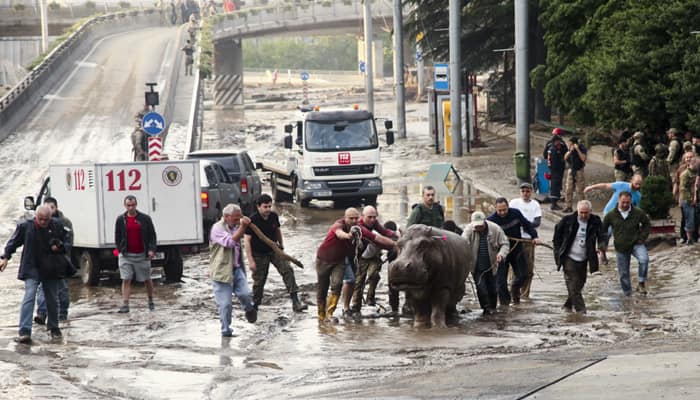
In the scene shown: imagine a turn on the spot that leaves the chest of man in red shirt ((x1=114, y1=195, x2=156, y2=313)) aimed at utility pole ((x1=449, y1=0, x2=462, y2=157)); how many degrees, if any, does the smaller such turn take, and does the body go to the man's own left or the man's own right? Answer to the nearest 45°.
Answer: approximately 135° to the man's own left

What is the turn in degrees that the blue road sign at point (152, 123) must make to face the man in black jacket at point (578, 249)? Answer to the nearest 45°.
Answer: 0° — it already faces them

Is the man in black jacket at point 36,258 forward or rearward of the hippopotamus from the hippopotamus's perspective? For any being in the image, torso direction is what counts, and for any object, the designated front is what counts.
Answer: forward

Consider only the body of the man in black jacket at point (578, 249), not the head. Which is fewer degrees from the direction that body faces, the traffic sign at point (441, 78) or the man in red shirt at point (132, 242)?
the man in red shirt

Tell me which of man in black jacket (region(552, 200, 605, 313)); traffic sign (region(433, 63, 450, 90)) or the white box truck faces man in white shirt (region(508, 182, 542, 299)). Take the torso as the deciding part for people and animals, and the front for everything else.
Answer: the traffic sign

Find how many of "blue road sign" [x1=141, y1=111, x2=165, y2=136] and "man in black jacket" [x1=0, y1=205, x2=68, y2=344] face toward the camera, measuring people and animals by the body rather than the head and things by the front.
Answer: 2

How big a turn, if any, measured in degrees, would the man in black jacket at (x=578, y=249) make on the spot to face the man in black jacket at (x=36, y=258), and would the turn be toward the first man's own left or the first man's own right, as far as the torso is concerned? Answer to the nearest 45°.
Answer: approximately 90° to the first man's own right

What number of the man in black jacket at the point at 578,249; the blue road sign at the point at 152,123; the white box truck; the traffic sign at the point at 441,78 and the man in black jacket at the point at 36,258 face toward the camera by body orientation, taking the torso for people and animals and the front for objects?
4

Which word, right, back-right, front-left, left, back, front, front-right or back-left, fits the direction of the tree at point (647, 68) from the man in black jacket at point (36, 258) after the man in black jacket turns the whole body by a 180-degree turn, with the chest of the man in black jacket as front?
front-right

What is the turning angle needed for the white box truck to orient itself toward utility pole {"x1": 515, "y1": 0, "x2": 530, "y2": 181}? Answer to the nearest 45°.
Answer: approximately 90° to its right

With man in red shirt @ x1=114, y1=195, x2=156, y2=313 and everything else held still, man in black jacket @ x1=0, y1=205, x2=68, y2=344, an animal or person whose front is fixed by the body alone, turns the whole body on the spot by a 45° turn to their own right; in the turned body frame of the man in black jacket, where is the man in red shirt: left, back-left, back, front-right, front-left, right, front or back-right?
back

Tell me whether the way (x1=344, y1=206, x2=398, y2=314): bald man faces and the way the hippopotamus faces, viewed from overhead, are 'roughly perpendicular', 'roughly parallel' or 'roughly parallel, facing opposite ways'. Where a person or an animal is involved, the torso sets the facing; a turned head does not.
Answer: roughly perpendicular
